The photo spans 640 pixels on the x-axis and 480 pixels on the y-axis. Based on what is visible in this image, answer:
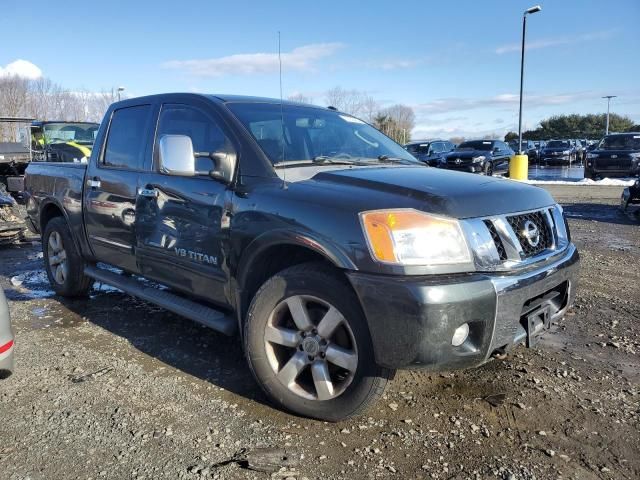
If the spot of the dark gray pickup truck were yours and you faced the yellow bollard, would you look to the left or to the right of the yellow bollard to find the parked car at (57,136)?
left

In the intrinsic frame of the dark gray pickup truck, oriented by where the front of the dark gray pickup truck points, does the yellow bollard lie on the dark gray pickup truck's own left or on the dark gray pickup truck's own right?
on the dark gray pickup truck's own left

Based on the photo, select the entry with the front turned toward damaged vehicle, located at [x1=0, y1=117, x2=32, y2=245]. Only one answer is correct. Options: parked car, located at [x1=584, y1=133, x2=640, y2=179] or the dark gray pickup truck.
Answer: the parked car

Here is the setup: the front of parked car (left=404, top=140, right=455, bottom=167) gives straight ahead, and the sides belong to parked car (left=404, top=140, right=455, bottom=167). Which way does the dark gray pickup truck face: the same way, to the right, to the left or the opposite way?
to the left

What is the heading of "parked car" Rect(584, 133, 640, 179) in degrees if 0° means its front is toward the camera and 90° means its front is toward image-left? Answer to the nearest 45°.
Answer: approximately 45°

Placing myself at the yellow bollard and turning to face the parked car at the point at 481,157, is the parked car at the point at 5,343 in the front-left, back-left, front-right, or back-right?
back-left

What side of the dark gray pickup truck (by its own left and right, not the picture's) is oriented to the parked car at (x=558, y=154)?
left

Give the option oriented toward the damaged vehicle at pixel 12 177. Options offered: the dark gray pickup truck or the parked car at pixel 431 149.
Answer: the parked car

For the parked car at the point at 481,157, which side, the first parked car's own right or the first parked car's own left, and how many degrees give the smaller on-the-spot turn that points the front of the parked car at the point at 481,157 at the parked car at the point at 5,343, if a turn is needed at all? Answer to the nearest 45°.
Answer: approximately 45° to the first parked car's own left

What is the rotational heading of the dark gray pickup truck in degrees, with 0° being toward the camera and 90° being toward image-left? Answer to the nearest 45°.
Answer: approximately 315°

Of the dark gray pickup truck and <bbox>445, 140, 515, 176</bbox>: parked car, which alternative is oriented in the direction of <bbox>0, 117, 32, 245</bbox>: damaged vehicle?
the parked car

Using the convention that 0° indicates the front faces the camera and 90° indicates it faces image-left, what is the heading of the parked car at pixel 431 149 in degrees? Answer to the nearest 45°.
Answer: approximately 45°
